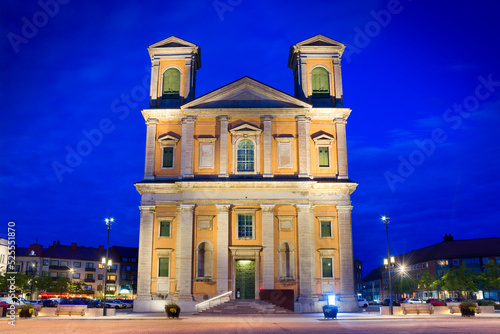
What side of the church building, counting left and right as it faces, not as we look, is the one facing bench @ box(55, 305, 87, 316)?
right

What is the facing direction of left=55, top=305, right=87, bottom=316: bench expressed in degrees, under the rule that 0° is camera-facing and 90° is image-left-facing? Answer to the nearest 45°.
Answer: approximately 0°

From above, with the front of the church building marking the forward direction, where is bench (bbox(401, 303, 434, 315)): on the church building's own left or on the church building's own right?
on the church building's own left

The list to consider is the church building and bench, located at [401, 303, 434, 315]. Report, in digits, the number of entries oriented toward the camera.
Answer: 2

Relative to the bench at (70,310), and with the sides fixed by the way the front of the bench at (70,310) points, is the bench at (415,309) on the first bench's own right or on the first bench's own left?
on the first bench's own left

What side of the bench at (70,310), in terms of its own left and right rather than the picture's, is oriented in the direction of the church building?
left

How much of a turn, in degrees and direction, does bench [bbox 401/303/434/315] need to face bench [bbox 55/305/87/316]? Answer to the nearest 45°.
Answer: approximately 90° to its right
